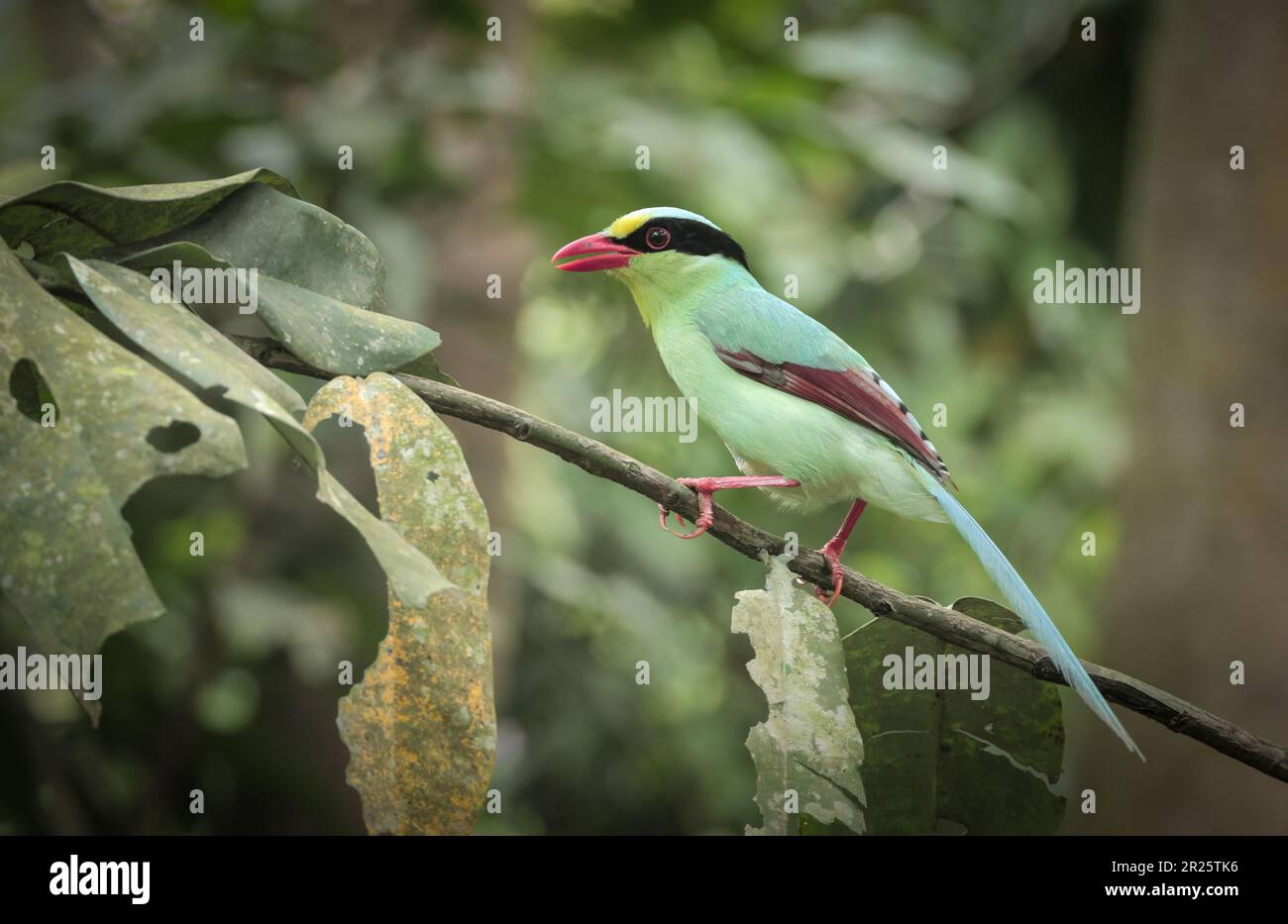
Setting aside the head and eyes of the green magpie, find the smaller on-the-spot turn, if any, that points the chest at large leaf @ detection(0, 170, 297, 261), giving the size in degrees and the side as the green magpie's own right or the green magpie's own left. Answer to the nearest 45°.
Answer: approximately 45° to the green magpie's own left

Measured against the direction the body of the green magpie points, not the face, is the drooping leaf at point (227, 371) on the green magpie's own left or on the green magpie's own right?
on the green magpie's own left

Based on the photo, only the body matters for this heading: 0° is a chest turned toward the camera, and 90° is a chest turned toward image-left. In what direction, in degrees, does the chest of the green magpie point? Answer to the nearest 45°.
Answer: approximately 90°
